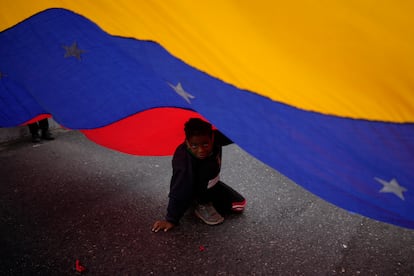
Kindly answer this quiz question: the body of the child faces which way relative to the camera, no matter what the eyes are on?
toward the camera

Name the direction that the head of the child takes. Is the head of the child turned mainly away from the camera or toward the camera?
toward the camera
